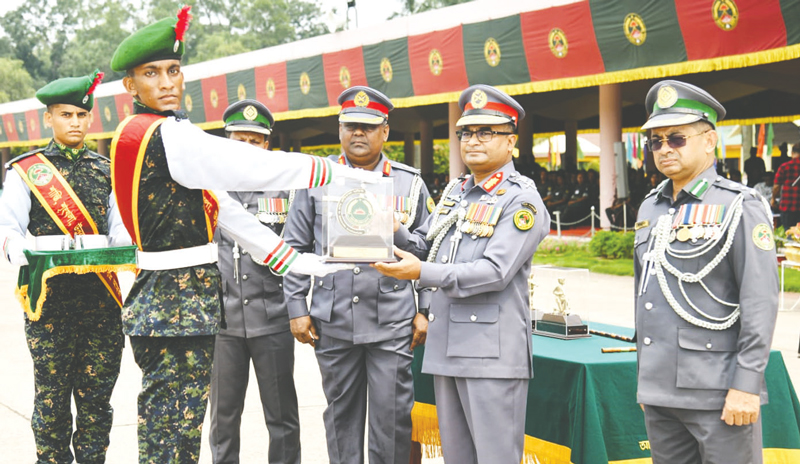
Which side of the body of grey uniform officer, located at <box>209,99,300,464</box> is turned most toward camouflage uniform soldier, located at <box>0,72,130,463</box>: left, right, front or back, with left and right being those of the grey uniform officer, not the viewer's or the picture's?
right

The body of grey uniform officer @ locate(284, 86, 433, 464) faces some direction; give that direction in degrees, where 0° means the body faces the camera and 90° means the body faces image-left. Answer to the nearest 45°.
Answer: approximately 0°

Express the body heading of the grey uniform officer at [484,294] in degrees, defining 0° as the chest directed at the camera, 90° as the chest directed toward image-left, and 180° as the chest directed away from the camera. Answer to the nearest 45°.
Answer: approximately 45°

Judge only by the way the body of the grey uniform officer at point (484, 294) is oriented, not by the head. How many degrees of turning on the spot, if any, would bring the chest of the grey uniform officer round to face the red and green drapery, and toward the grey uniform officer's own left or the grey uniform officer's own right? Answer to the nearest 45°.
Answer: approximately 135° to the grey uniform officer's own right
